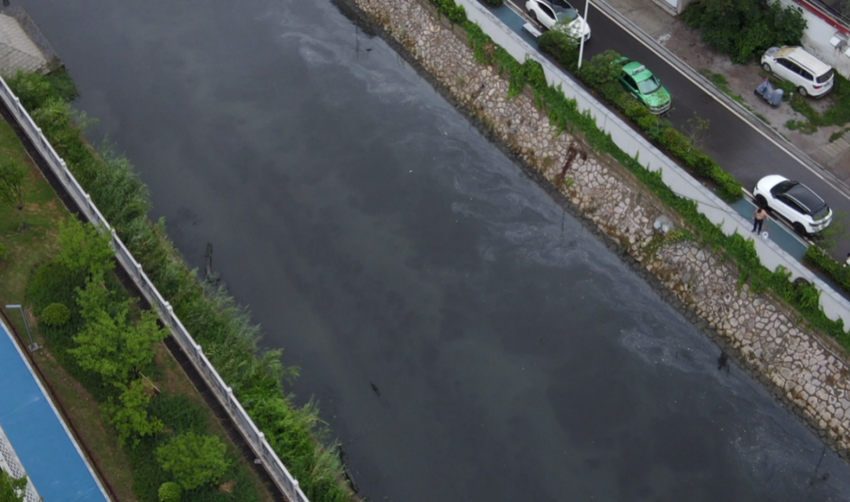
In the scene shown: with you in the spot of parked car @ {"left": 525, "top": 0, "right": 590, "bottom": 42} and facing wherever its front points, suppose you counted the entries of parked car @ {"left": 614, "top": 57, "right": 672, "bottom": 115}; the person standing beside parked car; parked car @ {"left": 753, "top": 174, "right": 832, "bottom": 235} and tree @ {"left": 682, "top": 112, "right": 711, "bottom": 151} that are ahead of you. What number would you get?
4

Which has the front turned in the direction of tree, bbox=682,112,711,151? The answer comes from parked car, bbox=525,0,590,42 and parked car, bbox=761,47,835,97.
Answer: parked car, bbox=525,0,590,42

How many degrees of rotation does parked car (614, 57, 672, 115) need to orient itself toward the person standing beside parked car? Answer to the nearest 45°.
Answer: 0° — it already faces them

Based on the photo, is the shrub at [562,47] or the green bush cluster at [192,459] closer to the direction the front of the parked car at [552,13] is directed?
the shrub

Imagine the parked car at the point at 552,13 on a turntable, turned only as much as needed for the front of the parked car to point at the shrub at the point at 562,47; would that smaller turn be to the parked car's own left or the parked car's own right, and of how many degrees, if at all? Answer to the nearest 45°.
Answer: approximately 45° to the parked car's own right

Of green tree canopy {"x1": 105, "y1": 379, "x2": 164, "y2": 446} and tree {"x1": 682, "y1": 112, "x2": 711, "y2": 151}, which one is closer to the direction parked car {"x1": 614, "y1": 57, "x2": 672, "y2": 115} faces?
the tree

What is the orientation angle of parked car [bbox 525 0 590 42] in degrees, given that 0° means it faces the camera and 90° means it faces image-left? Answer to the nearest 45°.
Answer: approximately 315°

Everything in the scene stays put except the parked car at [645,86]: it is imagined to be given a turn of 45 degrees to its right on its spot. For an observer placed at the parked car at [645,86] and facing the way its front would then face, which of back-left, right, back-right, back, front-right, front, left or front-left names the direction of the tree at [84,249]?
front-right

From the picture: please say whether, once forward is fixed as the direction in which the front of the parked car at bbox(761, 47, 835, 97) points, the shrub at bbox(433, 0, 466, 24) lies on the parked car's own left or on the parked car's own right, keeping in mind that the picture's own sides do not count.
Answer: on the parked car's own left

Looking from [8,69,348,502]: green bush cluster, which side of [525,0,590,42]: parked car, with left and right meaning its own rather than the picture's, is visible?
right
